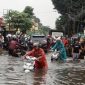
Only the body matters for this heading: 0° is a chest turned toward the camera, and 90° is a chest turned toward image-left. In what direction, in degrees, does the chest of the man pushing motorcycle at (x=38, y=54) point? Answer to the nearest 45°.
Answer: approximately 45°

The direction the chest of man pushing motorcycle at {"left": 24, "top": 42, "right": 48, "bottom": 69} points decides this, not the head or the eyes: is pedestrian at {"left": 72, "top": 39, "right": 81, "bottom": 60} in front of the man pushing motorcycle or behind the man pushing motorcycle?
behind

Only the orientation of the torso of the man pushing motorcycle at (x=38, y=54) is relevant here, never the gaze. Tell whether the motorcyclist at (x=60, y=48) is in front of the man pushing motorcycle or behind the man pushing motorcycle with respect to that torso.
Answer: behind
